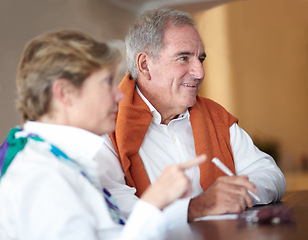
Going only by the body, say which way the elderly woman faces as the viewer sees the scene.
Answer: to the viewer's right

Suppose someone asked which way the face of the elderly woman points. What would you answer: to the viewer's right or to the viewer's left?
to the viewer's right

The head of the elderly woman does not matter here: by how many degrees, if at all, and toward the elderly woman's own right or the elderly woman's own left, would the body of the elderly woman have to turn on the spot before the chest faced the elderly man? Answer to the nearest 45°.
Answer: approximately 45° to the elderly woman's own left
